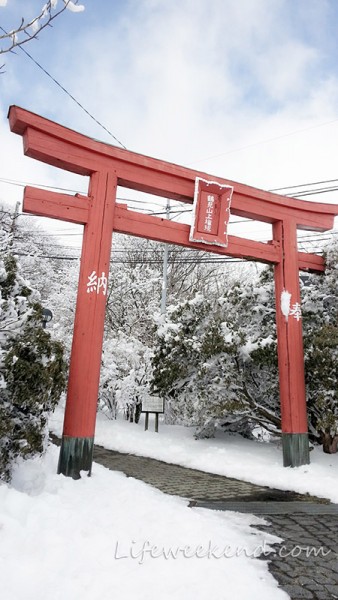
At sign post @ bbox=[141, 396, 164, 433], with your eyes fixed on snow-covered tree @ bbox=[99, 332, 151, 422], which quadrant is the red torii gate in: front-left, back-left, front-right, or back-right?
back-left

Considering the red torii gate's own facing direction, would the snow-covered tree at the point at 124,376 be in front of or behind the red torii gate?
behind

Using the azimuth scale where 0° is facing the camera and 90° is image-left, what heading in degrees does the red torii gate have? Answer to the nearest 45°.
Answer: approximately 315°
